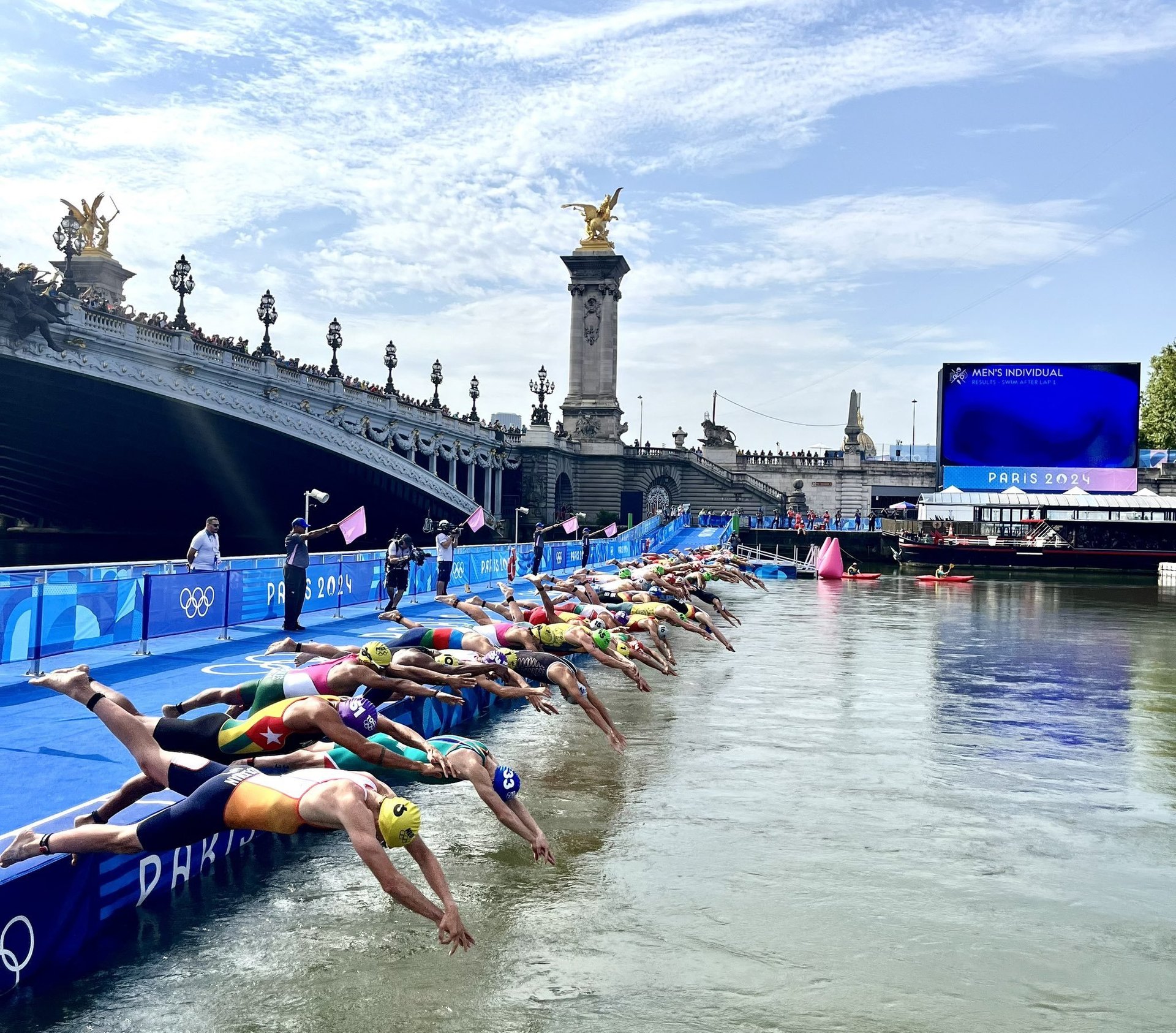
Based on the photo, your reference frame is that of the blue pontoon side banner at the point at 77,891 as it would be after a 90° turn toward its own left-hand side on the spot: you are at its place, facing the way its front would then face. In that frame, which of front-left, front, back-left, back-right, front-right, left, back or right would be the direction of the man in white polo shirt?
front-left

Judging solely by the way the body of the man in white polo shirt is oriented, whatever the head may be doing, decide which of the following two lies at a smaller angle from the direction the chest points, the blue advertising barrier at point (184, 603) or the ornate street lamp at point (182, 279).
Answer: the blue advertising barrier

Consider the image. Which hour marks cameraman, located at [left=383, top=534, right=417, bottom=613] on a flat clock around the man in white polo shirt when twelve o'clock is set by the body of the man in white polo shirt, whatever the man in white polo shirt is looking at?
The cameraman is roughly at 9 o'clock from the man in white polo shirt.

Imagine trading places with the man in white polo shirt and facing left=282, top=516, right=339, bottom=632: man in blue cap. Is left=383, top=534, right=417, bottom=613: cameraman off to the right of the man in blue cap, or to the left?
left

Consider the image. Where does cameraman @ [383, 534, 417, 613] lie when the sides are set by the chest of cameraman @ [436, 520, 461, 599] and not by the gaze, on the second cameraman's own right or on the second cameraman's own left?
on the second cameraman's own right

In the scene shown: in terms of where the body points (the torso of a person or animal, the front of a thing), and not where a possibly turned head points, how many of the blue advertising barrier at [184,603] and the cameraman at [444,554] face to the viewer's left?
0

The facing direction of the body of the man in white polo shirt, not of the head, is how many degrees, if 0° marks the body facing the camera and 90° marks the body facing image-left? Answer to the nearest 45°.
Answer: approximately 315°

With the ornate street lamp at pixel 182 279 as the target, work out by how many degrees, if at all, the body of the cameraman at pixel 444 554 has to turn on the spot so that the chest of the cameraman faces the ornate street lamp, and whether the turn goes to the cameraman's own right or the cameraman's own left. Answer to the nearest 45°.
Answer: approximately 135° to the cameraman's own left

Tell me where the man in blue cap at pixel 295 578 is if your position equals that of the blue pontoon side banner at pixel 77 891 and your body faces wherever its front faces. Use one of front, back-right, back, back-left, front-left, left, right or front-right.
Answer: back-left

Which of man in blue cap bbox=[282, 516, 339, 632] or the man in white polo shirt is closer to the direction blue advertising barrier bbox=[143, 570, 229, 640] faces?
the man in blue cap

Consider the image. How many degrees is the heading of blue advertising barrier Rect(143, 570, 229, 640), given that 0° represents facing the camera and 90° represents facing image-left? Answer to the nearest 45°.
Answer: approximately 315°
